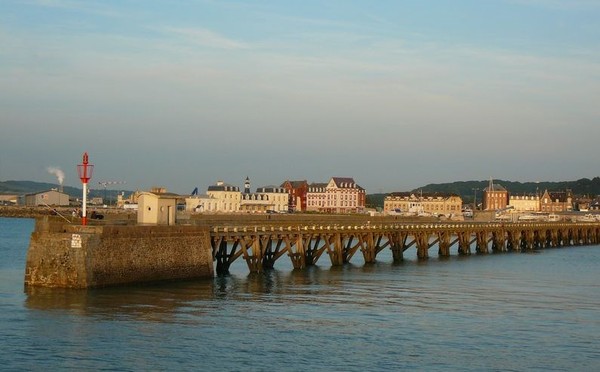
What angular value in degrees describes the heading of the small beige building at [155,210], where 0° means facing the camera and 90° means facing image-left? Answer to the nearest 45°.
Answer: approximately 315°
